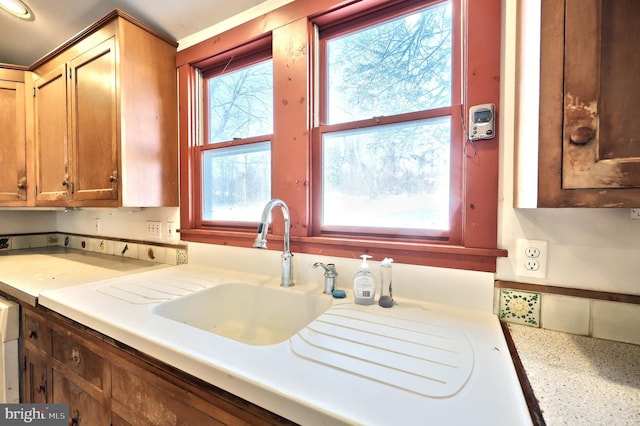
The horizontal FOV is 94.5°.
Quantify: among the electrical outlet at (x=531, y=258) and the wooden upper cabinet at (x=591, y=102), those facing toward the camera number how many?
2

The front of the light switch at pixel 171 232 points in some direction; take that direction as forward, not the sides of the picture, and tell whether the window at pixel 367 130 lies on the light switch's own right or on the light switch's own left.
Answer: on the light switch's own left

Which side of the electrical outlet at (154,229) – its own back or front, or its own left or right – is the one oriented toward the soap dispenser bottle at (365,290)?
left

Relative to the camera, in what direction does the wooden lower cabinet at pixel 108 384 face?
facing the viewer and to the left of the viewer

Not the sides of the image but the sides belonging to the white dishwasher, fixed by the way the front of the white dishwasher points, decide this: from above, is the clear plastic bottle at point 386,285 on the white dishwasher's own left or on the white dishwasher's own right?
on the white dishwasher's own left

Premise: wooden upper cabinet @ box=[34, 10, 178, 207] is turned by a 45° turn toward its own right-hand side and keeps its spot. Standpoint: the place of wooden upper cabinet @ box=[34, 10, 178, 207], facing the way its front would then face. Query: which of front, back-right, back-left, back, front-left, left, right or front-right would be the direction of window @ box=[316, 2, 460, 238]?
back-left

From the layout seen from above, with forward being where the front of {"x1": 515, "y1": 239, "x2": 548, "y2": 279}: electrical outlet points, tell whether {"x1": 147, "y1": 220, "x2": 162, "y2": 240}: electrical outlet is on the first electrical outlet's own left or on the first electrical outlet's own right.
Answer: on the first electrical outlet's own right

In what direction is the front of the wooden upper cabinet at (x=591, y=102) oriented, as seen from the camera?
facing the viewer

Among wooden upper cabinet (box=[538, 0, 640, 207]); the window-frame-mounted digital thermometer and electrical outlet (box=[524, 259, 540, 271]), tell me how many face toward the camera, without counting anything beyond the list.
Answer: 3

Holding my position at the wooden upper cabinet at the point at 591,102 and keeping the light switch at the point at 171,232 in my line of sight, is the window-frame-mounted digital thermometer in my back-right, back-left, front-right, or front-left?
front-right

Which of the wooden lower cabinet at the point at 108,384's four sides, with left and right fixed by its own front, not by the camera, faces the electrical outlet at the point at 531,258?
left

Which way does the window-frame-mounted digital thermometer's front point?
toward the camera

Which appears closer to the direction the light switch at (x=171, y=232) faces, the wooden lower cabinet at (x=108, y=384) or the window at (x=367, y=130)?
the wooden lower cabinet

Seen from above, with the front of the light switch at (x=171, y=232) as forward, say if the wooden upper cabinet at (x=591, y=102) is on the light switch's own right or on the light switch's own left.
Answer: on the light switch's own left

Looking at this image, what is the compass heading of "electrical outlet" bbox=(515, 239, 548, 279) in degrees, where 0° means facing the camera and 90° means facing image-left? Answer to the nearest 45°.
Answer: approximately 0°

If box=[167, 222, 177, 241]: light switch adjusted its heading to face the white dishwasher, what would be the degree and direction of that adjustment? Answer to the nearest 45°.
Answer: approximately 45° to its right
